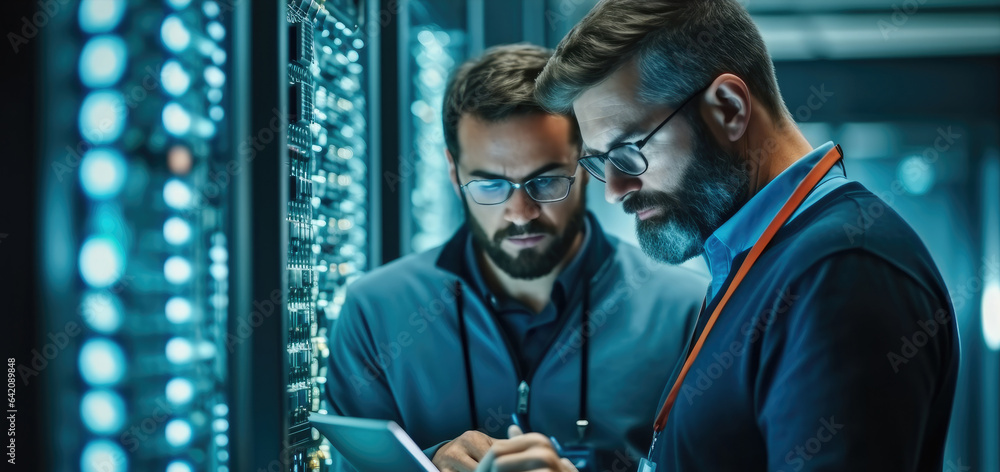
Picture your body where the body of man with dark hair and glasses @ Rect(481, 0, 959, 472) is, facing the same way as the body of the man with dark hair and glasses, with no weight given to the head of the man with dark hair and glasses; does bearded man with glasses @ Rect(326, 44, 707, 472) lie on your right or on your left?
on your right

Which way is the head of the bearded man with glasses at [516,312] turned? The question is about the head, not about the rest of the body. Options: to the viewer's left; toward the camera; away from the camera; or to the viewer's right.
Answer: toward the camera

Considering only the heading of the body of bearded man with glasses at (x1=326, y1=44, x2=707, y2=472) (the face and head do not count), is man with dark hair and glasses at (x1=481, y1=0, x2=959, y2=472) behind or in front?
in front

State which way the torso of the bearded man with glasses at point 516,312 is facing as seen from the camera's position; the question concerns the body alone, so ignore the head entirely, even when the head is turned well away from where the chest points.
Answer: toward the camera

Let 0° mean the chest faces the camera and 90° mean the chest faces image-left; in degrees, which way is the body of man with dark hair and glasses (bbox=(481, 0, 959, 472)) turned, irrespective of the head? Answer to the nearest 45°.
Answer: approximately 90°

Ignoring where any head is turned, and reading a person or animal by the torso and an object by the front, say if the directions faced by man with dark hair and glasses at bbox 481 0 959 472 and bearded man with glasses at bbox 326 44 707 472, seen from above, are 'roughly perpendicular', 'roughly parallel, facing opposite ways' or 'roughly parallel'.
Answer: roughly perpendicular

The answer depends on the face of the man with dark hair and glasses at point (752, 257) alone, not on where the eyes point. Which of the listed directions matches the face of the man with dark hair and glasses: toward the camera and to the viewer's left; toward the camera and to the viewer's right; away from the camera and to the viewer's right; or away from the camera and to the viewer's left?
toward the camera and to the viewer's left

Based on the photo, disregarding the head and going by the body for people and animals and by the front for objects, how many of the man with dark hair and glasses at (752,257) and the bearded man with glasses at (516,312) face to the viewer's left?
1
